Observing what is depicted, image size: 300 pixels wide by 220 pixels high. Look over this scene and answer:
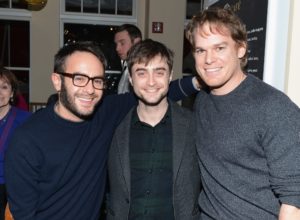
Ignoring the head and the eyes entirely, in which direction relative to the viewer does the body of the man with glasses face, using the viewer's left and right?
facing the viewer and to the right of the viewer

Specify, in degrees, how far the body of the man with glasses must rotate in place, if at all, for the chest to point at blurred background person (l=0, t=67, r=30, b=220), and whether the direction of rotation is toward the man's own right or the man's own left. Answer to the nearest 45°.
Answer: approximately 180°
